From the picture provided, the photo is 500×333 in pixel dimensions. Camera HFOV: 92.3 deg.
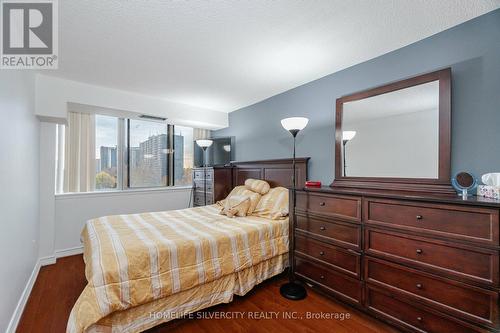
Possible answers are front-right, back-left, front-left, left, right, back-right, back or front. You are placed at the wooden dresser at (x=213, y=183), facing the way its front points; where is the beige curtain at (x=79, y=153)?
front-right

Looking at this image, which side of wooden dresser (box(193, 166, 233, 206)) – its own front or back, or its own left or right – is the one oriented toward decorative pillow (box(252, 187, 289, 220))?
left

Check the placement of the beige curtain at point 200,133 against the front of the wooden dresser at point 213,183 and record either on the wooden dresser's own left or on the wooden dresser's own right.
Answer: on the wooden dresser's own right

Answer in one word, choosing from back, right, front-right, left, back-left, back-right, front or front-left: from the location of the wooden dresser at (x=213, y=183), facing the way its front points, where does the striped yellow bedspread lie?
front-left

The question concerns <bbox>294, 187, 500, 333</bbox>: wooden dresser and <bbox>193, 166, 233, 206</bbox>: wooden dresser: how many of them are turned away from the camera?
0

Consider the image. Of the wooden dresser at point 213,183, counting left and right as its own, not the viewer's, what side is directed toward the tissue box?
left

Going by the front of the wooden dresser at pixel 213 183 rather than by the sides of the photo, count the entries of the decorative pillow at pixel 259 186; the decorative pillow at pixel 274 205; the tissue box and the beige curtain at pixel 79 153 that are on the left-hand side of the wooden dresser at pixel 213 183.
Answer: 3

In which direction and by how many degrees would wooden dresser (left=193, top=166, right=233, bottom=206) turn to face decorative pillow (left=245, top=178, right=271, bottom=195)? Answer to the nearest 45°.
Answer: approximately 90° to its left

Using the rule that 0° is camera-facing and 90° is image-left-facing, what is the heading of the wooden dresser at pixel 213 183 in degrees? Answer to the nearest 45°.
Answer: approximately 45°

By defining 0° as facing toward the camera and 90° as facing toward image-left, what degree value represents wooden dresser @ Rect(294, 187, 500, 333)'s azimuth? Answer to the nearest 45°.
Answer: approximately 45°

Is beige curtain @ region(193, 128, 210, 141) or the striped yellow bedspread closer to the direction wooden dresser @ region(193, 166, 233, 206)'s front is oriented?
the striped yellow bedspread

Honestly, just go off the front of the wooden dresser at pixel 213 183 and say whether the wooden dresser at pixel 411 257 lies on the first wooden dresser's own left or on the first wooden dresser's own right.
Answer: on the first wooden dresser's own left
